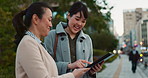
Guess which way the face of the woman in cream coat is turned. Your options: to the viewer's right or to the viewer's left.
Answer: to the viewer's right

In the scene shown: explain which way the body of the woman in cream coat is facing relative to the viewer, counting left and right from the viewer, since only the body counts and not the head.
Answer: facing to the right of the viewer

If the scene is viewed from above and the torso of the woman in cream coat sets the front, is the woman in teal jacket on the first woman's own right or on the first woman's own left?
on the first woman's own left
